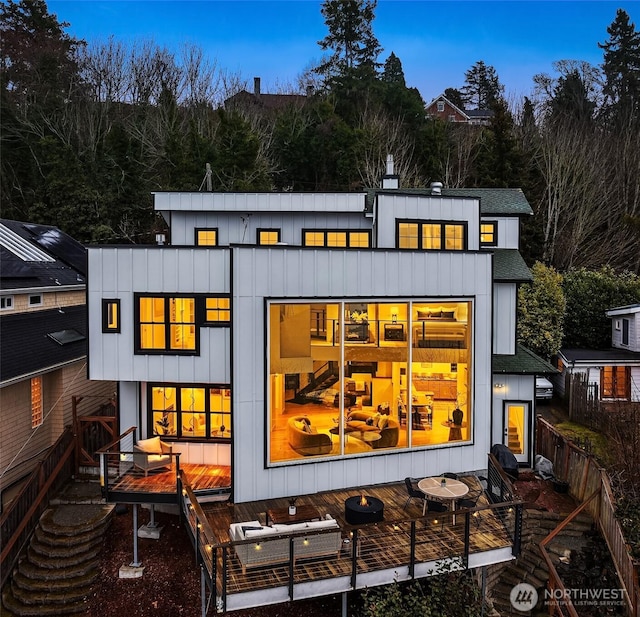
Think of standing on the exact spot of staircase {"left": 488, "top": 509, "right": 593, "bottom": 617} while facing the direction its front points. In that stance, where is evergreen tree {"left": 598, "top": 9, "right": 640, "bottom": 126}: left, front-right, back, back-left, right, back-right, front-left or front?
back

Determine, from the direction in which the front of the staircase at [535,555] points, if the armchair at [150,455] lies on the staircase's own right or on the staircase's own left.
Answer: on the staircase's own right

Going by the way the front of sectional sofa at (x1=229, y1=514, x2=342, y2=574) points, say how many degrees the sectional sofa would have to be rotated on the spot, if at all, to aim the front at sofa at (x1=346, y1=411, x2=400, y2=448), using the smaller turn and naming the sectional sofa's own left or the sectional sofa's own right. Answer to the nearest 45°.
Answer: approximately 45° to the sectional sofa's own right

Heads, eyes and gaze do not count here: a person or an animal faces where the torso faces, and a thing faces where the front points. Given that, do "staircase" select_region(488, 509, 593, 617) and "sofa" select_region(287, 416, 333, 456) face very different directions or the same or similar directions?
very different directions

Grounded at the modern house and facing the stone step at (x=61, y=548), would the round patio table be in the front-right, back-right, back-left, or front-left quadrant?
back-left

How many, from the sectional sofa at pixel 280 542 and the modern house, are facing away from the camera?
1

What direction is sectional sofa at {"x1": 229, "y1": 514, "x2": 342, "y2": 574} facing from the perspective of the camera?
away from the camera

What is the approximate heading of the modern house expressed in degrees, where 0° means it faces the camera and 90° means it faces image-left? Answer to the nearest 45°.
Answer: approximately 0°

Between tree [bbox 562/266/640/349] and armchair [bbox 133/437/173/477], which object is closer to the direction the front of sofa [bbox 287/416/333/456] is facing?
the tree

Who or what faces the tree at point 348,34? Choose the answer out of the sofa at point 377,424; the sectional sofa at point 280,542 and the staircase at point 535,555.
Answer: the sectional sofa

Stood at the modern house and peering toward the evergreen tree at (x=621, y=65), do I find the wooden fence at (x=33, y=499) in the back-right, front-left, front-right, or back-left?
back-left

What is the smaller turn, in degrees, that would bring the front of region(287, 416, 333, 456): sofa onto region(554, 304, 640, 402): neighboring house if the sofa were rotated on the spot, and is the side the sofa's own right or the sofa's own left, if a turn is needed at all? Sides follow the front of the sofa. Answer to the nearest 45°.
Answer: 0° — it already faces it

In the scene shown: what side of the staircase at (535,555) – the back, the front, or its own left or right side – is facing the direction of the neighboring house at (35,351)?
right

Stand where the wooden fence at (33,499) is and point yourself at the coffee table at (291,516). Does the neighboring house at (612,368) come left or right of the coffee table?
left
